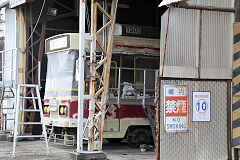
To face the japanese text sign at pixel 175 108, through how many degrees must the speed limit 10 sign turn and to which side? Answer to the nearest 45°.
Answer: approximately 45° to its right

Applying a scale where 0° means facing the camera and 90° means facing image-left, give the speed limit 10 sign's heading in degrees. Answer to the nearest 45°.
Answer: approximately 0°

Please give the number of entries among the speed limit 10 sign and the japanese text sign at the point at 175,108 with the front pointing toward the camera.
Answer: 2

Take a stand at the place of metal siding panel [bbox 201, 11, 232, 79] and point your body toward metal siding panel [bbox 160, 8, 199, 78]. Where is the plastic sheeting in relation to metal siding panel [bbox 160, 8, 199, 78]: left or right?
right

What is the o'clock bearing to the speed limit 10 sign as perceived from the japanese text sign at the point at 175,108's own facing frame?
The speed limit 10 sign is roughly at 8 o'clock from the japanese text sign.

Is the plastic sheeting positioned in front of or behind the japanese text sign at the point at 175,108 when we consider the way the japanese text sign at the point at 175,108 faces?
behind

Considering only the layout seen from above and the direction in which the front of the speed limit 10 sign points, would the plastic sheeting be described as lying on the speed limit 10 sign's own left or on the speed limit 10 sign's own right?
on the speed limit 10 sign's own right

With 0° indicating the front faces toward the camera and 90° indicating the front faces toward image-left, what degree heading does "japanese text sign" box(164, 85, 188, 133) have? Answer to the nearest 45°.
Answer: approximately 0°
